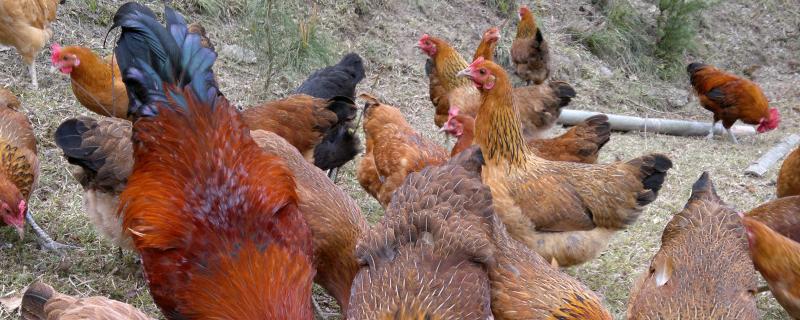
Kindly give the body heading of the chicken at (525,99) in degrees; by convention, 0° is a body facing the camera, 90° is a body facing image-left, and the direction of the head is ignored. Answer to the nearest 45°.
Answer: approximately 90°

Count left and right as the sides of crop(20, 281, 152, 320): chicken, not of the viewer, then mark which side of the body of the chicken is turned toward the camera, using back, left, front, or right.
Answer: right

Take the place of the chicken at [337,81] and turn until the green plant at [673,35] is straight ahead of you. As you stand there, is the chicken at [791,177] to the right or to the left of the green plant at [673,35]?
right

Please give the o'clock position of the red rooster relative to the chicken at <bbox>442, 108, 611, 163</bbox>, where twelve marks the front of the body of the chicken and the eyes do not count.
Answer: The red rooster is roughly at 10 o'clock from the chicken.

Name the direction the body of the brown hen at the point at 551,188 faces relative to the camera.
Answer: to the viewer's left

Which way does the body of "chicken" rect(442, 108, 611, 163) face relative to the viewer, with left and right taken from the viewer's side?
facing to the left of the viewer

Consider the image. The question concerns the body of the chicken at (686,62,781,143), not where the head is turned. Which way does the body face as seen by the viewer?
to the viewer's right
